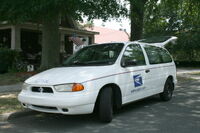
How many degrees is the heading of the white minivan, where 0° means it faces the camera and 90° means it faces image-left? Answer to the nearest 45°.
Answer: approximately 45°

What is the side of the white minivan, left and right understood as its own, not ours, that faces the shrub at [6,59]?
right
